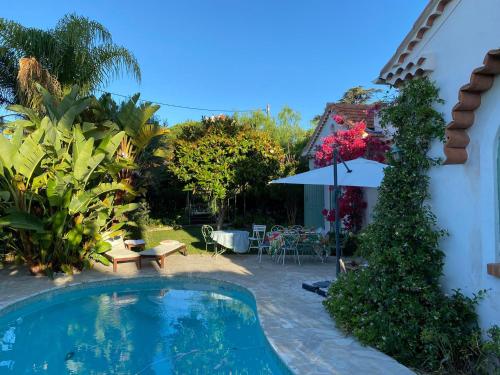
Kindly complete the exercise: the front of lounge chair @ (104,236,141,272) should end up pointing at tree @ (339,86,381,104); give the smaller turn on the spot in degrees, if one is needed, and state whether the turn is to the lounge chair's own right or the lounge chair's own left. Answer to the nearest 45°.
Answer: approximately 90° to the lounge chair's own left

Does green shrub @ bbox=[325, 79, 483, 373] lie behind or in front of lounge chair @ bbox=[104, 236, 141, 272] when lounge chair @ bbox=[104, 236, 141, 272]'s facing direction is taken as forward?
in front

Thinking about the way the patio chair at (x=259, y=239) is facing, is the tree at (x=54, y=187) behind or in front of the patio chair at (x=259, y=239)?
in front

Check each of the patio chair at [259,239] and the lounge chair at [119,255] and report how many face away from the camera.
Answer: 0

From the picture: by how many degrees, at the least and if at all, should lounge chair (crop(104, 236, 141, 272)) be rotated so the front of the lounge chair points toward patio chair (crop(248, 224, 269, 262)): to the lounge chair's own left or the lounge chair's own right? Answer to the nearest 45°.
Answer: approximately 45° to the lounge chair's own left

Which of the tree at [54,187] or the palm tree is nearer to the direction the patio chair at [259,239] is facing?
the tree

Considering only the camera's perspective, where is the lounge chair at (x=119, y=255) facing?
facing the viewer and to the right of the viewer

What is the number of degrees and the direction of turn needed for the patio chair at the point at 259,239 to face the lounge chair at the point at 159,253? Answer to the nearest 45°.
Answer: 0° — it already faces it

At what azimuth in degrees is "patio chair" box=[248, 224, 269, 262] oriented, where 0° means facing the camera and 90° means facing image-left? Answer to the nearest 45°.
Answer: approximately 45°
